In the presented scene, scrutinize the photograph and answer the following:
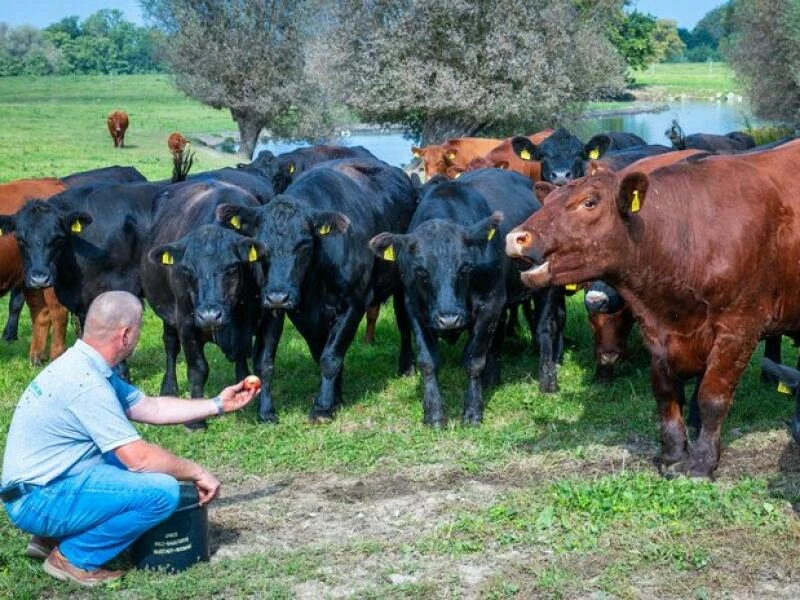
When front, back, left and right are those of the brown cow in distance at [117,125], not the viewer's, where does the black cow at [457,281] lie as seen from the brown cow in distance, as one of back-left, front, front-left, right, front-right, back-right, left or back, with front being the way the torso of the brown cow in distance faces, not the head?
front

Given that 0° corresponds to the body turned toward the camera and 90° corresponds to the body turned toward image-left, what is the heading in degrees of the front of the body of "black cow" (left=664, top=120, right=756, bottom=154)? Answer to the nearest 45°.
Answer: approximately 90°

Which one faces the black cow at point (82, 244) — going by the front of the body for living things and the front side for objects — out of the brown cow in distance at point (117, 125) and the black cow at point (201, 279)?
the brown cow in distance

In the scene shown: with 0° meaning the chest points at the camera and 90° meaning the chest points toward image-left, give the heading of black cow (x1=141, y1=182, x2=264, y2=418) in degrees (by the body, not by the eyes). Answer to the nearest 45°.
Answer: approximately 0°

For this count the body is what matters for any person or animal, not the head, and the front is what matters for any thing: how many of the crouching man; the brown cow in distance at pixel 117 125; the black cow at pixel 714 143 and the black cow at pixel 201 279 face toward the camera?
2

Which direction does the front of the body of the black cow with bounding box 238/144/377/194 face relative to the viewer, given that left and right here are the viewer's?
facing the viewer and to the left of the viewer

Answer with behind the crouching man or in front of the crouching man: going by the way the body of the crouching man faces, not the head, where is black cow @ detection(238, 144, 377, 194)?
in front

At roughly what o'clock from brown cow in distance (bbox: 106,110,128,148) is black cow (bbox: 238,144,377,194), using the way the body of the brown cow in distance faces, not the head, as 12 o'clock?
The black cow is roughly at 12 o'clock from the brown cow in distance.

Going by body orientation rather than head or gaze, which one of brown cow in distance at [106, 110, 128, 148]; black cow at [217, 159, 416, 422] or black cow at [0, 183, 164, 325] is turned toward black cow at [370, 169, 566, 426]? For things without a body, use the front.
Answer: the brown cow in distance

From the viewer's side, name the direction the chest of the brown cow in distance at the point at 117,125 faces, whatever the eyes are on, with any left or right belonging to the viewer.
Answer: facing the viewer

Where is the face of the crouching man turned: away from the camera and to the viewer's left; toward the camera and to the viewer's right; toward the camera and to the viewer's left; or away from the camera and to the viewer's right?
away from the camera and to the viewer's right

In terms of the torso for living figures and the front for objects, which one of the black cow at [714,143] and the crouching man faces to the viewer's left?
the black cow

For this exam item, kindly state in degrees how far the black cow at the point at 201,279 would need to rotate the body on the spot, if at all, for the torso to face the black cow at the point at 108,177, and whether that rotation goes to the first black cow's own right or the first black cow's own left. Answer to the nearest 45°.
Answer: approximately 180°
